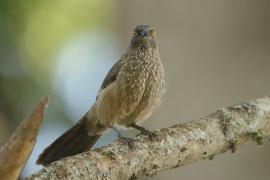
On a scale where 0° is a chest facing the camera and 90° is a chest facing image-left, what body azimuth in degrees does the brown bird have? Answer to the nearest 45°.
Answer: approximately 315°
